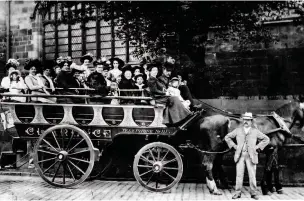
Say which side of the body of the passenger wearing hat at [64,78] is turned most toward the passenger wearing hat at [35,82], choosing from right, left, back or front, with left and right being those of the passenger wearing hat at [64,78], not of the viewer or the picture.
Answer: back

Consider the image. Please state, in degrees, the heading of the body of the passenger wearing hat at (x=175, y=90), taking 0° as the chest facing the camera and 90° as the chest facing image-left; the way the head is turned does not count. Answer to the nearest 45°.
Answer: approximately 315°

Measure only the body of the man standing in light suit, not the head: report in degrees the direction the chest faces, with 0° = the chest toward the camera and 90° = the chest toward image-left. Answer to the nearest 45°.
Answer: approximately 0°

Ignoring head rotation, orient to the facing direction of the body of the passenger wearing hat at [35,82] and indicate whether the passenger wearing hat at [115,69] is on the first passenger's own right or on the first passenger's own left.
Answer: on the first passenger's own left

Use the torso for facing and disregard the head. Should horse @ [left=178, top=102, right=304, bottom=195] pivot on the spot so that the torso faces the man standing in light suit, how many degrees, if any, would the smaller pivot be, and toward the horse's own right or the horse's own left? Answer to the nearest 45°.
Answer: approximately 45° to the horse's own right

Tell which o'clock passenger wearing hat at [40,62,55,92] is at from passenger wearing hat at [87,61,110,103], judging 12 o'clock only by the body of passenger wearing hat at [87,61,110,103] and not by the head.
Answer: passenger wearing hat at [40,62,55,92] is roughly at 6 o'clock from passenger wearing hat at [87,61,110,103].

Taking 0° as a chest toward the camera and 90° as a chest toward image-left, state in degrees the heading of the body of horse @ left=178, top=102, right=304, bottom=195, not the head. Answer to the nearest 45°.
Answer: approximately 270°
